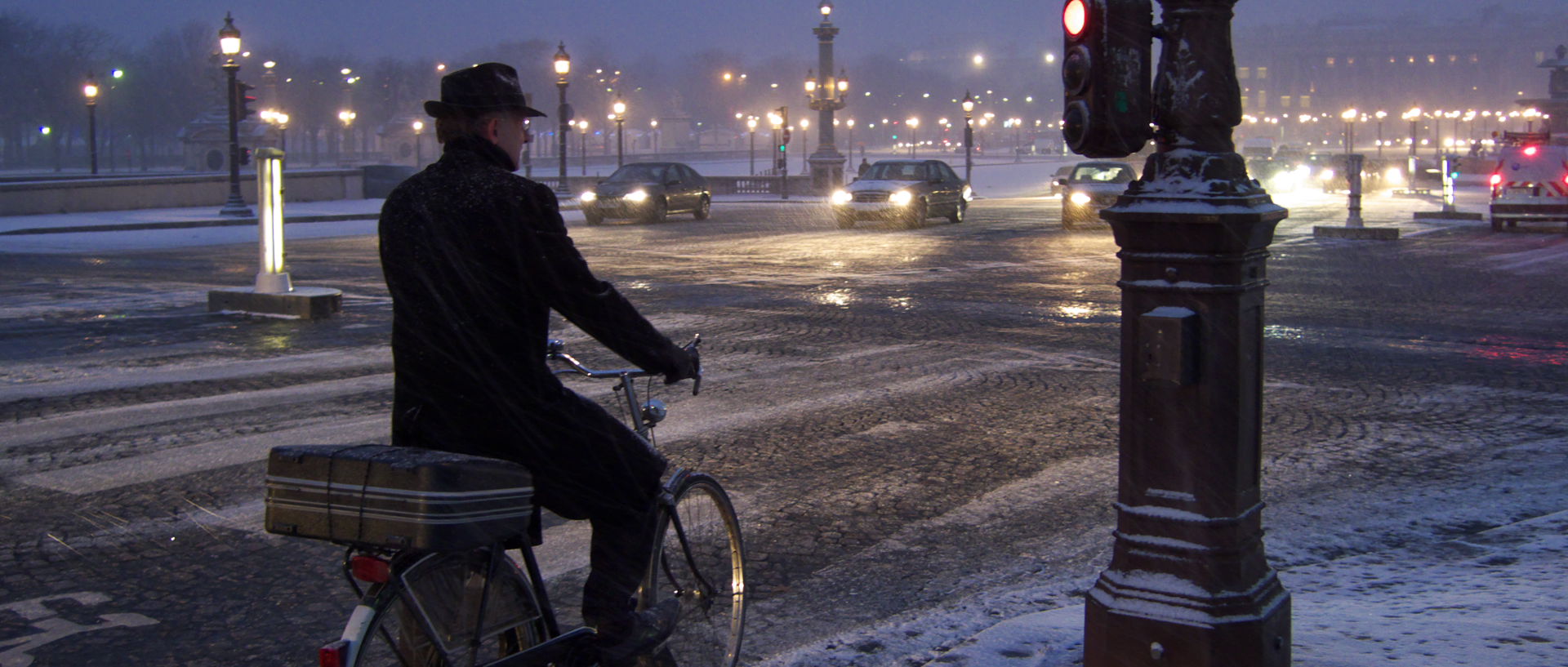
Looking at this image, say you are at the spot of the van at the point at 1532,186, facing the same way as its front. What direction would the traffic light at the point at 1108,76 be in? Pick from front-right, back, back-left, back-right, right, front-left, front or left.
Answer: back

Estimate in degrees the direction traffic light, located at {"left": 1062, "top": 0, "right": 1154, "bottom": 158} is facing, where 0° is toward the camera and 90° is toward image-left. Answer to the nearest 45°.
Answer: approximately 45°

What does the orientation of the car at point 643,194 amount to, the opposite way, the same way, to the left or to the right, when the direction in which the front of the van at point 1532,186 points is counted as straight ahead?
the opposite way

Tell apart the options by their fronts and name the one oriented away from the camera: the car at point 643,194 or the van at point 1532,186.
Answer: the van at point 1532,186

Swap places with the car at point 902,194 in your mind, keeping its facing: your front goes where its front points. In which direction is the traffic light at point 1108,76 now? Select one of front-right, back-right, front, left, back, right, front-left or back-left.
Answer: front-left

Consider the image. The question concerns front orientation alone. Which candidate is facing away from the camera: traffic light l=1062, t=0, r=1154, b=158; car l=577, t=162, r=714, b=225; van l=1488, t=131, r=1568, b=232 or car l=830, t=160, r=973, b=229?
van l=1488, t=131, r=1568, b=232

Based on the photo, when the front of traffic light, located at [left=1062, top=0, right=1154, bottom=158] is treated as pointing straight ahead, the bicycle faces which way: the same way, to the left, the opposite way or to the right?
the opposite way

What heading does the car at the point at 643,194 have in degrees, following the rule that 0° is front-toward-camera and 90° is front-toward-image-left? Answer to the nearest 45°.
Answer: approximately 45°

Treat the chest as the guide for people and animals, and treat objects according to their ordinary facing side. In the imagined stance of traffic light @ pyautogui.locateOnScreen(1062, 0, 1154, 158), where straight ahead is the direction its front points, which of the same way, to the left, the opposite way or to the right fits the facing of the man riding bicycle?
the opposite way

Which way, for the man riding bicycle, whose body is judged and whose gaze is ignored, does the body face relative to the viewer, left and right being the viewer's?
facing away from the viewer and to the right of the viewer

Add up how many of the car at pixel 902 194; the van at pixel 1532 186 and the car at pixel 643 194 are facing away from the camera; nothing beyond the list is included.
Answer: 1

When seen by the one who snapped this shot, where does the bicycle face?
facing away from the viewer and to the right of the viewer

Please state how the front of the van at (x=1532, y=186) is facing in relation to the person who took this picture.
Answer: facing away from the viewer

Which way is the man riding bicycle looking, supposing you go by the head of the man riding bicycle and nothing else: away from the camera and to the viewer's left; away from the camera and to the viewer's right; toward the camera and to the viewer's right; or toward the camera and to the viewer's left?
away from the camera and to the viewer's right

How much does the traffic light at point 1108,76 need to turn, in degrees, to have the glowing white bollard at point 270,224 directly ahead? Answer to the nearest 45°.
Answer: approximately 90° to its right

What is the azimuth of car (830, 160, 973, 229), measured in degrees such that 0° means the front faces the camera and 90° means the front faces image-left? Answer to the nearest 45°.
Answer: approximately 45°

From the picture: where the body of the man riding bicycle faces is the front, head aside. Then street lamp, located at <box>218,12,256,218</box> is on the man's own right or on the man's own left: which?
on the man's own left
